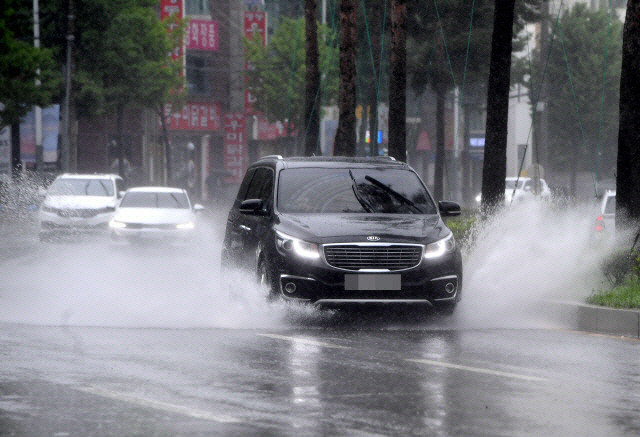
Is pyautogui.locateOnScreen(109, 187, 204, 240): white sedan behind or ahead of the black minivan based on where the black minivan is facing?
behind

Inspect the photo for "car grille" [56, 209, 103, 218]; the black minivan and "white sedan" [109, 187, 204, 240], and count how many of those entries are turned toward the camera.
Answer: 3

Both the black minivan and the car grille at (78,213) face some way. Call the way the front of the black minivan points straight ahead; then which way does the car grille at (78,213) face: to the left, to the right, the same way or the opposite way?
the same way

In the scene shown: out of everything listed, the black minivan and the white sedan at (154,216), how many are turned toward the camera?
2

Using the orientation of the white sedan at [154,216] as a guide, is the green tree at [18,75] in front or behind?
behind

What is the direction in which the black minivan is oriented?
toward the camera

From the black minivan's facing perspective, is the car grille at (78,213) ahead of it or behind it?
behind

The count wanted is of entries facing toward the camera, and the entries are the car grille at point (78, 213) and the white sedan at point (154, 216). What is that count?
2

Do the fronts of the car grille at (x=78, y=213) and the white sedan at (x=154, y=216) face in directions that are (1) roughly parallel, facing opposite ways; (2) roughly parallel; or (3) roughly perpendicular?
roughly parallel

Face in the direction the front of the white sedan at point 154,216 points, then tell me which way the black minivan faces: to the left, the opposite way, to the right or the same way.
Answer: the same way

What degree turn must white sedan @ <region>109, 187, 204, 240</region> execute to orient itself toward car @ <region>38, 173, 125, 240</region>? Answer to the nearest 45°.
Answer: approximately 135° to its right

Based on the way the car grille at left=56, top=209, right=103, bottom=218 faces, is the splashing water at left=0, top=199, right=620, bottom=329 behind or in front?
in front
